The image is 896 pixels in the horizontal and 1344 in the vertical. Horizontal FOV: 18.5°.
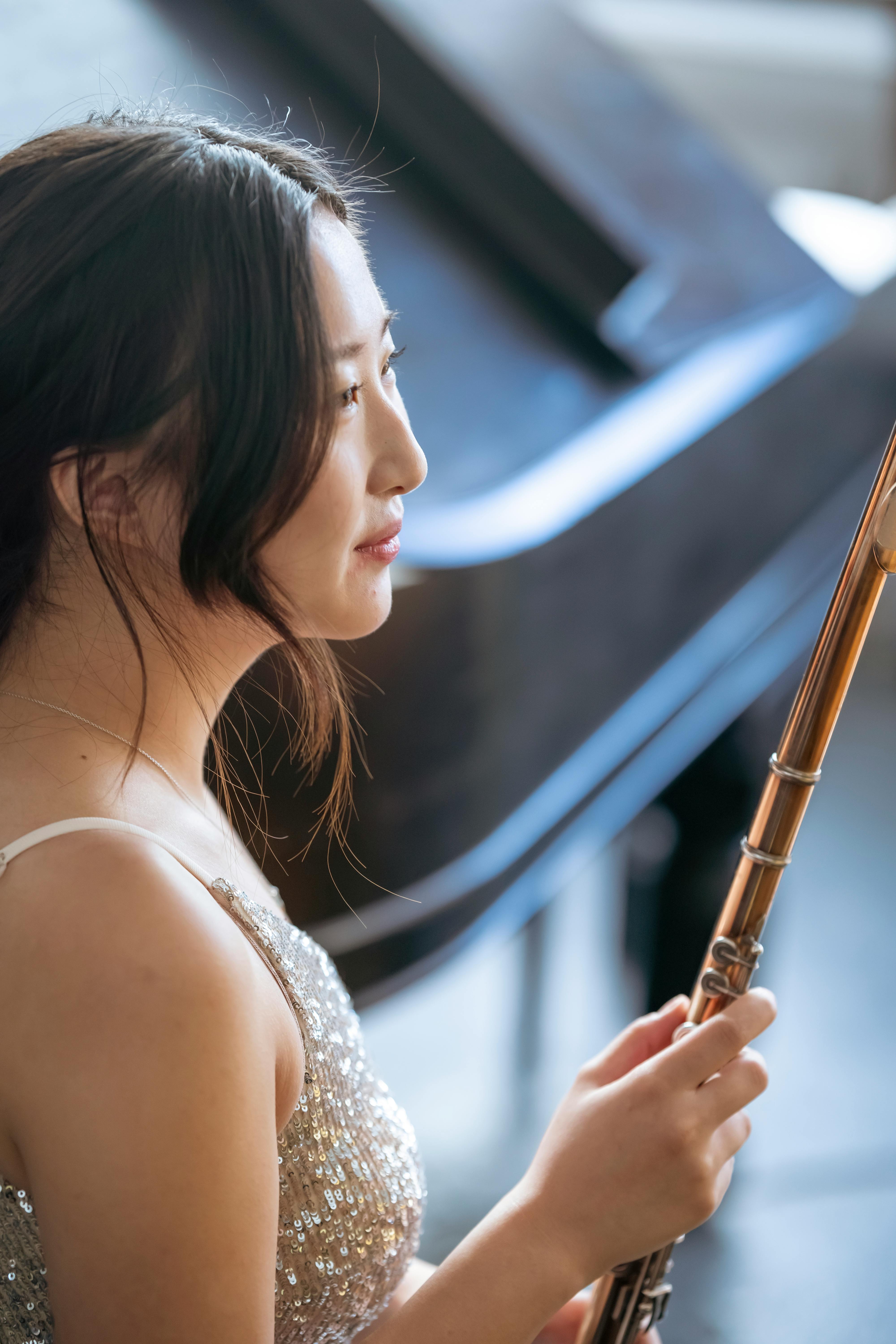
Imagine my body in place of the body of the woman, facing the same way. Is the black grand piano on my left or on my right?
on my left

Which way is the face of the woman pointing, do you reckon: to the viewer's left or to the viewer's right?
to the viewer's right

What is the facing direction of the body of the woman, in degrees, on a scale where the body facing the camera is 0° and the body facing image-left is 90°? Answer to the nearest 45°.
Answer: approximately 270°
